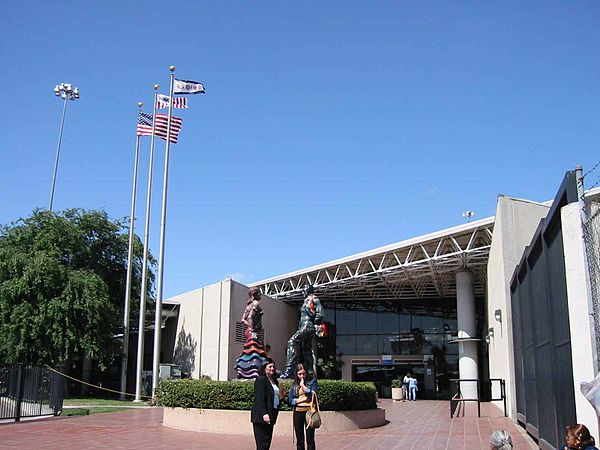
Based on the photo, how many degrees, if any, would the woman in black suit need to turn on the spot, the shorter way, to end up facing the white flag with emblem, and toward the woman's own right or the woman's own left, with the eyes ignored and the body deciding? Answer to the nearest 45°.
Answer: approximately 135° to the woman's own left

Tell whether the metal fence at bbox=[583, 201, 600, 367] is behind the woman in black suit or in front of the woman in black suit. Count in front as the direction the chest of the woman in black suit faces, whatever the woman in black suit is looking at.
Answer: in front

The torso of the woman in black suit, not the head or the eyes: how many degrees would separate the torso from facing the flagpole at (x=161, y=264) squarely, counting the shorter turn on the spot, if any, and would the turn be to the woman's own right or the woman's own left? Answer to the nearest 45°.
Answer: approximately 135° to the woman's own left

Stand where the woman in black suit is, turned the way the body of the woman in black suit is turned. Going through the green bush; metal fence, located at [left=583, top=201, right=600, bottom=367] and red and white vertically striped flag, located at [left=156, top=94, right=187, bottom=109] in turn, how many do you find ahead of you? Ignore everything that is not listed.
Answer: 1

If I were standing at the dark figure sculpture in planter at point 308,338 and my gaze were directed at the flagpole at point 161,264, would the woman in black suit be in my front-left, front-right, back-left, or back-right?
back-left

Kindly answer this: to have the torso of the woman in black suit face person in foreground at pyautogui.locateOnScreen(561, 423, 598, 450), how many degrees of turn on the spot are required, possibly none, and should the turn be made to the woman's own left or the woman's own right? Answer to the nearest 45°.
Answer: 0° — they already face them

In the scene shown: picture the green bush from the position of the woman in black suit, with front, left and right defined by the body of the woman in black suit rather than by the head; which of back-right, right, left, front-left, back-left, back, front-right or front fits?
back-left

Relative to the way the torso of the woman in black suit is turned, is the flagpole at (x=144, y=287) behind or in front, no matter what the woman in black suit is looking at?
behind

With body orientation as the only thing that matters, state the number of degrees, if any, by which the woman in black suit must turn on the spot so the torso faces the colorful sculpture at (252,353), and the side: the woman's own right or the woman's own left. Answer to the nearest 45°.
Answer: approximately 135° to the woman's own left

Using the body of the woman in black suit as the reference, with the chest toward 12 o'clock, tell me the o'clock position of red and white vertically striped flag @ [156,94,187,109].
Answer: The red and white vertically striped flag is roughly at 7 o'clock from the woman in black suit.

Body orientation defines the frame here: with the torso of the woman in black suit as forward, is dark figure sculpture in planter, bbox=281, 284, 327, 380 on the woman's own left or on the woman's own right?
on the woman's own left

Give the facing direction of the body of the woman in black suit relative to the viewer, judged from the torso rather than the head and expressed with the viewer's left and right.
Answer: facing the viewer and to the right of the viewer

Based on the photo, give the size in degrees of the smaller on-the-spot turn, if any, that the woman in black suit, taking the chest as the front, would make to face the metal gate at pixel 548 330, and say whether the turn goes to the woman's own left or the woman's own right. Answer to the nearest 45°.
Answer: approximately 45° to the woman's own left
